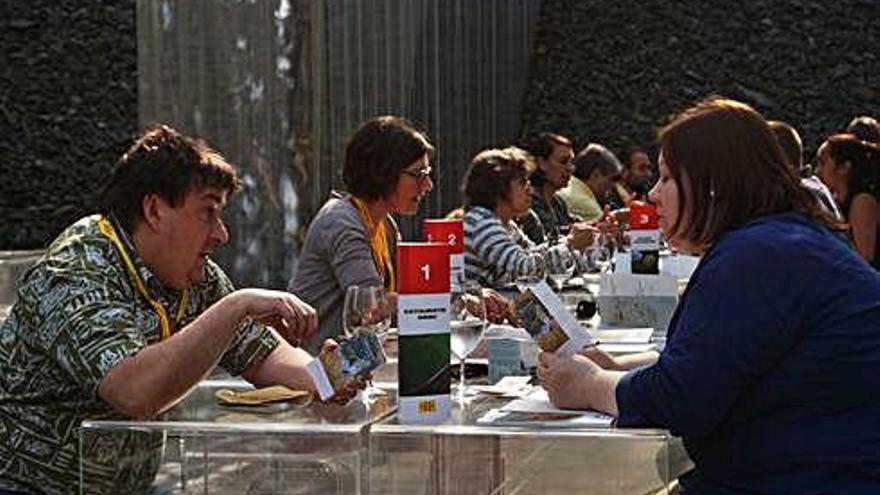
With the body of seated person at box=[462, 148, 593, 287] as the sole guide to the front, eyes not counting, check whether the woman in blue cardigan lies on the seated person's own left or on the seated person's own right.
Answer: on the seated person's own right

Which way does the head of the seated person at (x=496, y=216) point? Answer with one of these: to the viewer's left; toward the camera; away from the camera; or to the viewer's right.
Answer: to the viewer's right

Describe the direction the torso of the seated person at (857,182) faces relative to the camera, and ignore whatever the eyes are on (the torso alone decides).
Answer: to the viewer's left

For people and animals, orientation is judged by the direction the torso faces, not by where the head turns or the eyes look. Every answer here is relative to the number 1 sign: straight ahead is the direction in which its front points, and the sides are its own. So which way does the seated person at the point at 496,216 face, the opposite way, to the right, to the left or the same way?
to the left

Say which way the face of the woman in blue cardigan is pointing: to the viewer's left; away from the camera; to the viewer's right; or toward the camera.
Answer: to the viewer's left

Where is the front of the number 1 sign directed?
toward the camera

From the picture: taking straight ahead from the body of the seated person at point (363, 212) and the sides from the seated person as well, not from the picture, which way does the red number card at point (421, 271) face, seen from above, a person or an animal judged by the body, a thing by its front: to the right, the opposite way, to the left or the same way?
to the right

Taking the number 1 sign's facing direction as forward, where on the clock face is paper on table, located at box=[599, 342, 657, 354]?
The paper on table is roughly at 7 o'clock from the number 1 sign.

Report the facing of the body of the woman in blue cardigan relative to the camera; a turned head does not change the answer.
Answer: to the viewer's left

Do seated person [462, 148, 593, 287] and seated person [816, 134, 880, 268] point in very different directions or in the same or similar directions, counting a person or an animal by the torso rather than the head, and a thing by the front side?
very different directions

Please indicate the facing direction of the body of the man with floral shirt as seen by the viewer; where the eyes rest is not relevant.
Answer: to the viewer's right

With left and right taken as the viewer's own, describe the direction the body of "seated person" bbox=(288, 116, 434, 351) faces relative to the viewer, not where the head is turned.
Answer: facing to the right of the viewer

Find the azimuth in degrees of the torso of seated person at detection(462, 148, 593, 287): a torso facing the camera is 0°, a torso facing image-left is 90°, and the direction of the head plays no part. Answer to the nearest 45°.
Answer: approximately 270°
